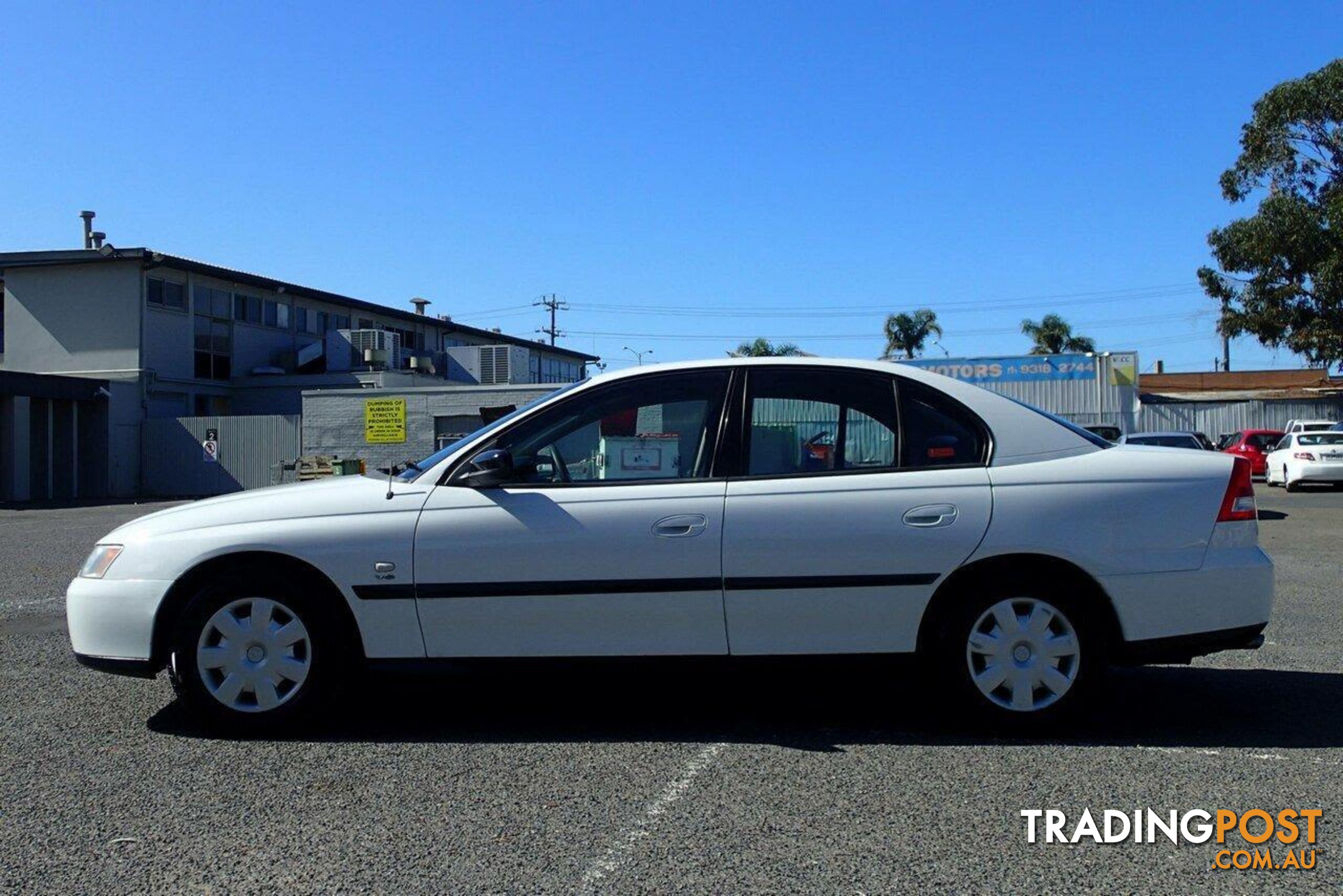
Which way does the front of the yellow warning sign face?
toward the camera

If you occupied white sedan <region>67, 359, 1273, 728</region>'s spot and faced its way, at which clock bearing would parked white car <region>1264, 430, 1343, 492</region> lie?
The parked white car is roughly at 4 o'clock from the white sedan.

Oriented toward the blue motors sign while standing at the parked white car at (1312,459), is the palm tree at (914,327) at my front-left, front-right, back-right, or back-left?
front-right

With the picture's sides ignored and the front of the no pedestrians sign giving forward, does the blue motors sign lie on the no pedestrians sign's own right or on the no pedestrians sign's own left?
on the no pedestrians sign's own left

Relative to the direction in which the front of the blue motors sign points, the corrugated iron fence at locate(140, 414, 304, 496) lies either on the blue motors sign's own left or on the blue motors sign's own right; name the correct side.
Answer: on the blue motors sign's own right

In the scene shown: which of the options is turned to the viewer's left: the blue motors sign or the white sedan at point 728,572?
the white sedan

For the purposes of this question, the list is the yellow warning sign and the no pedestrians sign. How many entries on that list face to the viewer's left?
0

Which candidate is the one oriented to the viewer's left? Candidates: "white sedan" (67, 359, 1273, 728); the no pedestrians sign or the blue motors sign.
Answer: the white sedan

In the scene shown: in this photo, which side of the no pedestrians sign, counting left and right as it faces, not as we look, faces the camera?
front

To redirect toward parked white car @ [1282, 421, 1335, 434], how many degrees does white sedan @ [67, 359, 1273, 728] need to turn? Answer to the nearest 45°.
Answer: approximately 135° to its right

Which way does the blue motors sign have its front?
toward the camera

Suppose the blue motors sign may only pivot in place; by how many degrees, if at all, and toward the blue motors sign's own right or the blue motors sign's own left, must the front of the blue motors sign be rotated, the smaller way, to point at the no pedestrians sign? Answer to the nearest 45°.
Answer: approximately 90° to the blue motors sign's own right

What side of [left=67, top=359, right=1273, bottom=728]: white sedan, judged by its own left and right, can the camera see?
left

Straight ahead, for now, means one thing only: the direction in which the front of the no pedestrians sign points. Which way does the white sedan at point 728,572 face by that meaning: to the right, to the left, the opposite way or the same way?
to the right

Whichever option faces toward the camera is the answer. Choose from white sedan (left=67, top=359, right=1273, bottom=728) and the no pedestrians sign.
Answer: the no pedestrians sign

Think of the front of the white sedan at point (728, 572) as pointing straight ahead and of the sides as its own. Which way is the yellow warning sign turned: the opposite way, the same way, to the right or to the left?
to the left

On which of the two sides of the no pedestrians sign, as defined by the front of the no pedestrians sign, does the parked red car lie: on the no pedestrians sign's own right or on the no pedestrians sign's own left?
on the no pedestrians sign's own left

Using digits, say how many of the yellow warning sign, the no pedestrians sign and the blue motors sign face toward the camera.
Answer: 3

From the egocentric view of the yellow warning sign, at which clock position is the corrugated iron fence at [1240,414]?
The corrugated iron fence is roughly at 9 o'clock from the yellow warning sign.

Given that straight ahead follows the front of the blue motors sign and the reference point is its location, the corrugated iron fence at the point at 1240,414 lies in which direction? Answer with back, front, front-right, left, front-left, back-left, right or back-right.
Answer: back-left

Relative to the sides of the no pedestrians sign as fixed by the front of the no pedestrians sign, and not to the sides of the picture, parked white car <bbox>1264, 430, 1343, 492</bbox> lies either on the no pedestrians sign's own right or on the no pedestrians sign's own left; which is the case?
on the no pedestrians sign's own left
